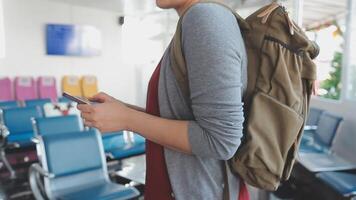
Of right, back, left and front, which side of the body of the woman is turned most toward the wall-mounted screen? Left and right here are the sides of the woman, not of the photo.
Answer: right

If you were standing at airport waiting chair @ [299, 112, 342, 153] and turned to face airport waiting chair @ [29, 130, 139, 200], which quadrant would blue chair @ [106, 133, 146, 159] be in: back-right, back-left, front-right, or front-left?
front-right

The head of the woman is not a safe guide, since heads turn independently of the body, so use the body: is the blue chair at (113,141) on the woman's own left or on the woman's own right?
on the woman's own right

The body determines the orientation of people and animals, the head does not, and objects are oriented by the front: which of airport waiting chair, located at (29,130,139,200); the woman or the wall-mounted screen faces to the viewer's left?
the woman

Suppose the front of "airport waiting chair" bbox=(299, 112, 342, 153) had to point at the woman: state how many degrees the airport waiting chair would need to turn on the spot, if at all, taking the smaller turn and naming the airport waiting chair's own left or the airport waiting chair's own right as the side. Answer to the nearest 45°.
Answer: approximately 45° to the airport waiting chair's own left

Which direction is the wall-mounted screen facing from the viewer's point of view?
toward the camera

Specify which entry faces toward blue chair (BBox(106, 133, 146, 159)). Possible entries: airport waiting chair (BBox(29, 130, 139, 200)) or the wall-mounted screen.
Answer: the wall-mounted screen

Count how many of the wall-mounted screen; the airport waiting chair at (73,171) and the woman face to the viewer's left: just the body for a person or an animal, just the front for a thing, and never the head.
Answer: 1

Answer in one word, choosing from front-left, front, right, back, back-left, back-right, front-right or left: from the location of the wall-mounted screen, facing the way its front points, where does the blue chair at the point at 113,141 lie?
front

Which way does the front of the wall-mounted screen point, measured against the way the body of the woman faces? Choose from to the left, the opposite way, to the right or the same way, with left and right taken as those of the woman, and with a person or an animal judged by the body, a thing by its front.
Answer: to the left

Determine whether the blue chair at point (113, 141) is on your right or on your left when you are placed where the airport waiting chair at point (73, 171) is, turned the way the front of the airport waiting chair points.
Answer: on your left

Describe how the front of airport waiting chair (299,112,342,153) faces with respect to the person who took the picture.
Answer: facing the viewer and to the left of the viewer

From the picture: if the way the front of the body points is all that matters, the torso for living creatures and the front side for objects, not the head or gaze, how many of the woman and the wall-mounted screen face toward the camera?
1

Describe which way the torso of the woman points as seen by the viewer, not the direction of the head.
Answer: to the viewer's left
